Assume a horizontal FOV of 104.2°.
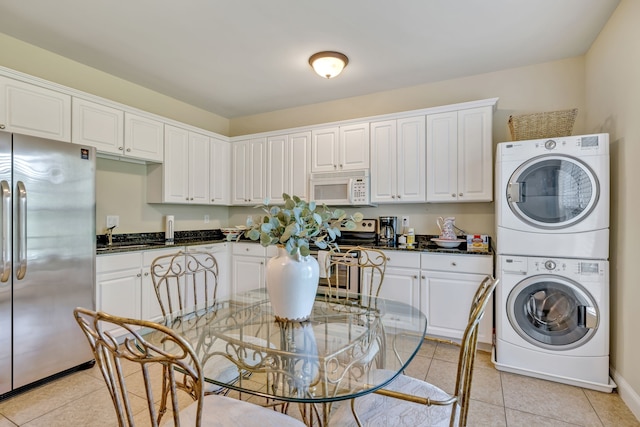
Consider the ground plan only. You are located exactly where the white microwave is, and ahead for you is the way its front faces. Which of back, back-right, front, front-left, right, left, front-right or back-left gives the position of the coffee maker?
back-left

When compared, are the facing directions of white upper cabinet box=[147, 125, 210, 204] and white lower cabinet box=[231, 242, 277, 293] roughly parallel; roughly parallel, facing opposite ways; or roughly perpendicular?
roughly perpendicular

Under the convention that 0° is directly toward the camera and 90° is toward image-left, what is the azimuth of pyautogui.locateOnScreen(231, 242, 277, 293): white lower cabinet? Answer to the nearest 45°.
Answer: approximately 45°

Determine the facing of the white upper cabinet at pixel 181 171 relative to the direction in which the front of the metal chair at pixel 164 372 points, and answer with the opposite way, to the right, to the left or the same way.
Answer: to the right

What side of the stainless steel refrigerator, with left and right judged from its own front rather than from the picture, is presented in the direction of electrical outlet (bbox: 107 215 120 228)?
left

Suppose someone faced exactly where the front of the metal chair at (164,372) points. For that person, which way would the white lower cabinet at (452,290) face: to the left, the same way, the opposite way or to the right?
the opposite way

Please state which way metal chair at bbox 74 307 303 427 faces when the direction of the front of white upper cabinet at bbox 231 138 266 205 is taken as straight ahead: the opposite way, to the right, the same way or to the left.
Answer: the opposite way

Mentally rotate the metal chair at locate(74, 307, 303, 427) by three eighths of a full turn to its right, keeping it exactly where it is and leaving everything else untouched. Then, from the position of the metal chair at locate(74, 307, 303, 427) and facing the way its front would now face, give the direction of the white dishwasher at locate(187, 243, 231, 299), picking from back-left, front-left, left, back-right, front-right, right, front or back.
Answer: back

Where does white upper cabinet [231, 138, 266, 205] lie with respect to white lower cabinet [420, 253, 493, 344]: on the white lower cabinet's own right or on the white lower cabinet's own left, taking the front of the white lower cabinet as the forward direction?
on the white lower cabinet's own right

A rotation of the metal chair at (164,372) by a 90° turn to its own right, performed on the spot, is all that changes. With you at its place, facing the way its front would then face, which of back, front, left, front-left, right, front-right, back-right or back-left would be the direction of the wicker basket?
front-left

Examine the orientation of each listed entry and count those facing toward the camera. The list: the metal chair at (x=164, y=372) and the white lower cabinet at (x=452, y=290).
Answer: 1

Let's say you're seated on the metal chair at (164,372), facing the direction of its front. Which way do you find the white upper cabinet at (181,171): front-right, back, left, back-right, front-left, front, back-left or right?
front-left
